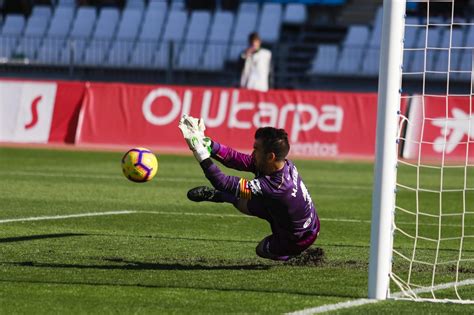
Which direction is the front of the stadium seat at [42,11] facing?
toward the camera

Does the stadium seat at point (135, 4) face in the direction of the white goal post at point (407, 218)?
yes

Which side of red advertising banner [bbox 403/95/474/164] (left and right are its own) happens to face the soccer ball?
front

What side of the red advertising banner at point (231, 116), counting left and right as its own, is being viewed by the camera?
front

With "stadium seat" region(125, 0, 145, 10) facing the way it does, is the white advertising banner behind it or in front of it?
in front

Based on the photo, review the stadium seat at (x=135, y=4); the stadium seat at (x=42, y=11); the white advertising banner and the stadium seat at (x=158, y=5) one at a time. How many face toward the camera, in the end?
4

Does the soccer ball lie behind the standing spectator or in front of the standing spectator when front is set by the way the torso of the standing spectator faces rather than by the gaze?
in front

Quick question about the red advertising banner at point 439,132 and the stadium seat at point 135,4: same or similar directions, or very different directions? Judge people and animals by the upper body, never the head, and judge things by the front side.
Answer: same or similar directions

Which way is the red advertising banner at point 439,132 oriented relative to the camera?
toward the camera

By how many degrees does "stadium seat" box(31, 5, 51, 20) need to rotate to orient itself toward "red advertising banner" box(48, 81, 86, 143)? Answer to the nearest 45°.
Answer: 0° — it already faces it

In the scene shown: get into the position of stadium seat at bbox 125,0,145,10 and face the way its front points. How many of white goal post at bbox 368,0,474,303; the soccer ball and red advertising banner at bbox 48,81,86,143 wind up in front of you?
3

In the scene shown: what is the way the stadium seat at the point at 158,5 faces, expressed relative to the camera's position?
facing the viewer

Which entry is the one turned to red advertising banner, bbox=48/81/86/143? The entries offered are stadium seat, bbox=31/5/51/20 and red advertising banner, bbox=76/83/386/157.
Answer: the stadium seat

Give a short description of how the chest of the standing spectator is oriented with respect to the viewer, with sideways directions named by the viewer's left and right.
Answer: facing the viewer and to the left of the viewer

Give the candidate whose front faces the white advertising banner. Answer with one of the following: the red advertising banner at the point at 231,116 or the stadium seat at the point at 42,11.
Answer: the stadium seat

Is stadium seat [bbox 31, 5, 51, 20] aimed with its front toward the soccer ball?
yes
